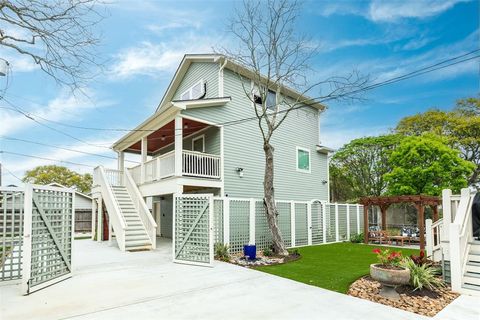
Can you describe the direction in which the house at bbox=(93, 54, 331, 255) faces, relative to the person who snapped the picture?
facing the viewer and to the left of the viewer

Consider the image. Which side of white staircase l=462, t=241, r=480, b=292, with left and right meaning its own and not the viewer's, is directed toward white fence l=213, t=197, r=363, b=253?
right

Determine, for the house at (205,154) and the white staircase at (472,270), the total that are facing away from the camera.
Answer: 0

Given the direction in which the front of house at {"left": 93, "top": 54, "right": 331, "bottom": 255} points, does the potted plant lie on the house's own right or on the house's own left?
on the house's own left

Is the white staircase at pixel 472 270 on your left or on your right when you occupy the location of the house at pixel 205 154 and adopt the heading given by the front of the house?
on your left

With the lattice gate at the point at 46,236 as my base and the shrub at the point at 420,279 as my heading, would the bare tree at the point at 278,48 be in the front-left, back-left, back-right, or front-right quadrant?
front-left

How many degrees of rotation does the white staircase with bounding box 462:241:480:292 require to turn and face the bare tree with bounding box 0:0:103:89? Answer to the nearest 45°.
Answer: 0° — it already faces it

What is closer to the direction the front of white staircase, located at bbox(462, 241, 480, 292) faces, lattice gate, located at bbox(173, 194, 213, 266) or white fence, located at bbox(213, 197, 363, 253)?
the lattice gate

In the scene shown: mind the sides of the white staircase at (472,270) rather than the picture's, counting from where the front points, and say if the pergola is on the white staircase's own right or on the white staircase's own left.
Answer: on the white staircase's own right
